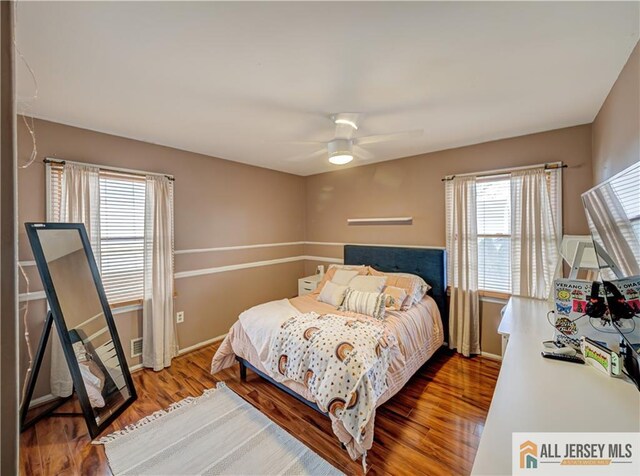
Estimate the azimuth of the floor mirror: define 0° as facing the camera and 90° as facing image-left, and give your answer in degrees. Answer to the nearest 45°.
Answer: approximately 315°

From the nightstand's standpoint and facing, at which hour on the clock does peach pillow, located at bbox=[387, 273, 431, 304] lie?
The peach pillow is roughly at 9 o'clock from the nightstand.

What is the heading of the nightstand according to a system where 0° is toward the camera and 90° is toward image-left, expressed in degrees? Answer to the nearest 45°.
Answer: approximately 45°

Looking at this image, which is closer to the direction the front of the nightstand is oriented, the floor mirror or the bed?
the floor mirror

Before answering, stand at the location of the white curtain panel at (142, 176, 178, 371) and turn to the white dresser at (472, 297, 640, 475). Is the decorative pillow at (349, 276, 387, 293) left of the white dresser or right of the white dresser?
left

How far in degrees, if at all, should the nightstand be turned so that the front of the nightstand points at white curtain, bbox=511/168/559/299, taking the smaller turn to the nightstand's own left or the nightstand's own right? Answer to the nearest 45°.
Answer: approximately 90° to the nightstand's own left

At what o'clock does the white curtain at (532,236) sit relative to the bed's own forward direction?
The white curtain is roughly at 7 o'clock from the bed.

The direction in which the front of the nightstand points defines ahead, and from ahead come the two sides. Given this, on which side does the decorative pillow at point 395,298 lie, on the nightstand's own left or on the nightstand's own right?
on the nightstand's own left

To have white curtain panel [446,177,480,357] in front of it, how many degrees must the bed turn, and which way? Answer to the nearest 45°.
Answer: approximately 180°

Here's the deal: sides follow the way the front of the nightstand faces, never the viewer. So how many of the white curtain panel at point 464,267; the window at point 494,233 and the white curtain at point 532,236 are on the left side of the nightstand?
3
